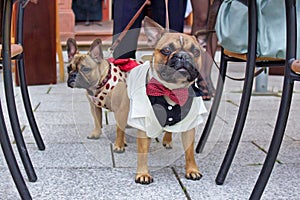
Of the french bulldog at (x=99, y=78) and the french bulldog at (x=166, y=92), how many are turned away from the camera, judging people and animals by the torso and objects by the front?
0

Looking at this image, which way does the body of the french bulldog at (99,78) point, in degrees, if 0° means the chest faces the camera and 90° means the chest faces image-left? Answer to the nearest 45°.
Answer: approximately 45°

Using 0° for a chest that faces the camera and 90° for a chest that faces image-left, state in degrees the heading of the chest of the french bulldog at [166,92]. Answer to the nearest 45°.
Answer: approximately 0°
